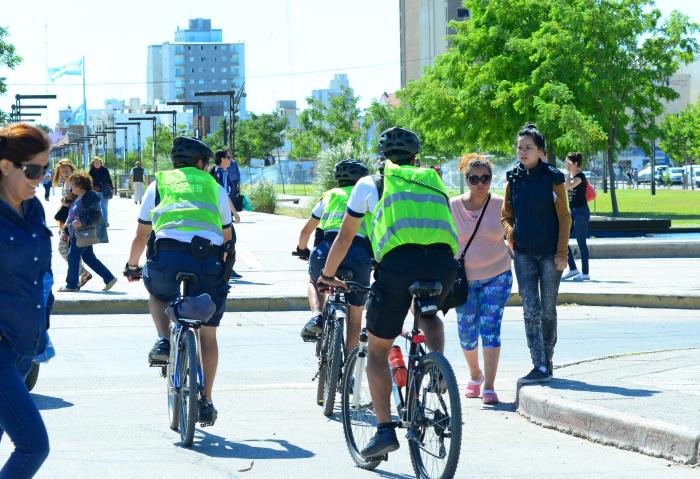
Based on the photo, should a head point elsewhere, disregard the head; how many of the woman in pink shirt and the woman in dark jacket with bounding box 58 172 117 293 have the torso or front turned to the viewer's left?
1

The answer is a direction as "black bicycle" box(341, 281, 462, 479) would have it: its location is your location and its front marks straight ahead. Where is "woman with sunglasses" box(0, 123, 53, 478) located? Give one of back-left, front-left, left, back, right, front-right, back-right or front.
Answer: left

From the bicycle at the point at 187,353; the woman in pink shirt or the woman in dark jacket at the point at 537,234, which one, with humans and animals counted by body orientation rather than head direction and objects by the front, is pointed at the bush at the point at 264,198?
the bicycle

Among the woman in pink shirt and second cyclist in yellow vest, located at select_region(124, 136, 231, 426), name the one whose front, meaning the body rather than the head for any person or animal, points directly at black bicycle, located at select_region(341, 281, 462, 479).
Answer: the woman in pink shirt

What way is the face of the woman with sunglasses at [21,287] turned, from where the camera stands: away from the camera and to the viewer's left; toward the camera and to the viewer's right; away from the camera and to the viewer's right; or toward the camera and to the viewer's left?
toward the camera and to the viewer's right

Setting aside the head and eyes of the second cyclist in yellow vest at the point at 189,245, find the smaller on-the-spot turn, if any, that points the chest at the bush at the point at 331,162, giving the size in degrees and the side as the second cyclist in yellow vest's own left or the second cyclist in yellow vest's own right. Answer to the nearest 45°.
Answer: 0° — they already face it

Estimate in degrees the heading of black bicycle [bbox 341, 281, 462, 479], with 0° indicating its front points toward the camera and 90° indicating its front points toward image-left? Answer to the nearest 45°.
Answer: approximately 135°

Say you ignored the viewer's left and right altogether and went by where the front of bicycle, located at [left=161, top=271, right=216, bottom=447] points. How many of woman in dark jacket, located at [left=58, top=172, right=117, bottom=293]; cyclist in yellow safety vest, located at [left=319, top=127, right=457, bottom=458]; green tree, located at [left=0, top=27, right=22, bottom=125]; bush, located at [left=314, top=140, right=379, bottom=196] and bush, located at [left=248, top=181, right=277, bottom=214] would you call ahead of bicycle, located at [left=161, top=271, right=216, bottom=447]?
4

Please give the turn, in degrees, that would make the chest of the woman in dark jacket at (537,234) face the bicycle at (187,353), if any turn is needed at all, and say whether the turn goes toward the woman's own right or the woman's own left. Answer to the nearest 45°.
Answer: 0° — they already face it

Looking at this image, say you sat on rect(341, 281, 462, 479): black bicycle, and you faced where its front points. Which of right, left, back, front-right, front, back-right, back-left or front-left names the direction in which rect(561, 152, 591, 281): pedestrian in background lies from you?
front-right

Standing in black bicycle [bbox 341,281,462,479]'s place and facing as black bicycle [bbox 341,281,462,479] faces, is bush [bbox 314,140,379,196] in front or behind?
in front

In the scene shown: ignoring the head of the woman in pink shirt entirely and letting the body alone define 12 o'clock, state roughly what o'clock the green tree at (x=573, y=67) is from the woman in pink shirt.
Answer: The green tree is roughly at 6 o'clock from the woman in pink shirt.

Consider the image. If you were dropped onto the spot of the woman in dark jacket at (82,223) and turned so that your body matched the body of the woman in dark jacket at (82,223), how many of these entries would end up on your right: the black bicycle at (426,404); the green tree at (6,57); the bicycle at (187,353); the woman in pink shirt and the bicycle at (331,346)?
1

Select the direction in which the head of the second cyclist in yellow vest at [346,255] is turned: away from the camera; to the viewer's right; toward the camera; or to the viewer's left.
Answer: away from the camera

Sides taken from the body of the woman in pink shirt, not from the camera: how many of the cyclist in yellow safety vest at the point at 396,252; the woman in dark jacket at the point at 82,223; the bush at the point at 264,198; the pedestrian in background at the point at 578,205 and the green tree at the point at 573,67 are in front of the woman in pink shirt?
1

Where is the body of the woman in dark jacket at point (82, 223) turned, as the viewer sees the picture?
to the viewer's left

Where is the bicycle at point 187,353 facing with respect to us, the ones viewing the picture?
facing away from the viewer

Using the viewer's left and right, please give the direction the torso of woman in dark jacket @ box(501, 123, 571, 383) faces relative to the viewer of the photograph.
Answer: facing the viewer and to the left of the viewer
